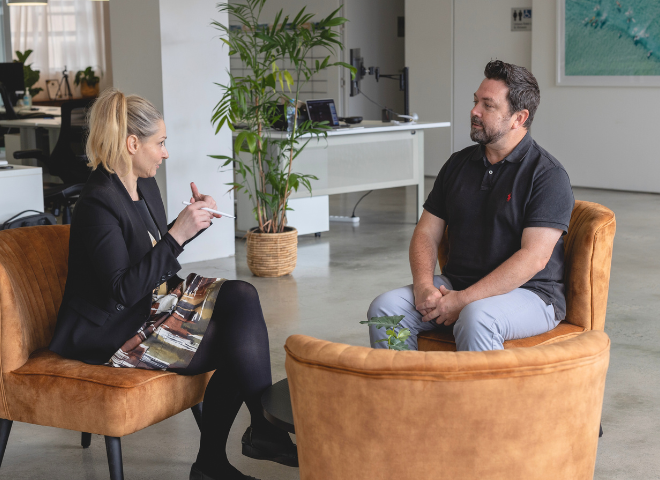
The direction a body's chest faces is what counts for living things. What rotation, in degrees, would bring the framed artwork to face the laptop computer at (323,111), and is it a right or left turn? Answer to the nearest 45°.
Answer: approximately 45° to its right

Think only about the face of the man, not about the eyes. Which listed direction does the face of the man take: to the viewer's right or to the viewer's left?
to the viewer's left

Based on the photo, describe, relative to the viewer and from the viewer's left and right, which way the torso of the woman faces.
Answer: facing to the right of the viewer

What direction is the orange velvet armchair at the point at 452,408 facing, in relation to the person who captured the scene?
facing away from the viewer

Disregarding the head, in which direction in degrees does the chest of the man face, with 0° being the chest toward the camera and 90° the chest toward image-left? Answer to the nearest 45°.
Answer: approximately 45°

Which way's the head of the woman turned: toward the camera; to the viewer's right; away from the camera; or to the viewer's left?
to the viewer's right

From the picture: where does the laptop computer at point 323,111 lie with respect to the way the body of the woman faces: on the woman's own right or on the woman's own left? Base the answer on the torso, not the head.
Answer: on the woman's own left
